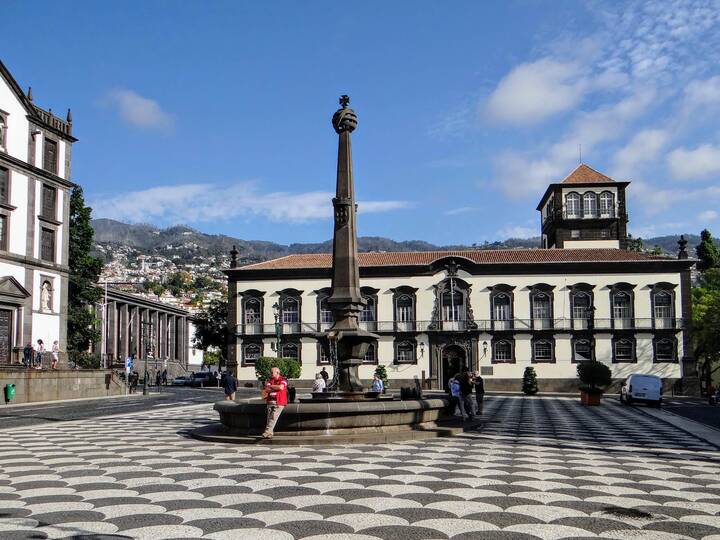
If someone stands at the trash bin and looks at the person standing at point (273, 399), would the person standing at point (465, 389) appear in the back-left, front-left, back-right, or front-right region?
front-left

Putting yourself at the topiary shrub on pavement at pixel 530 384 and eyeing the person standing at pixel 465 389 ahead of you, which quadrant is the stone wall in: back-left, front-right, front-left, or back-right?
front-right

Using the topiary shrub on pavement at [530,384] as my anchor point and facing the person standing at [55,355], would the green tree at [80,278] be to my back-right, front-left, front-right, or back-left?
front-right

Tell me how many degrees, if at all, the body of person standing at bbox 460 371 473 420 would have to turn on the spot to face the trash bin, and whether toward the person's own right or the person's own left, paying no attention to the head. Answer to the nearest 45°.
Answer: approximately 135° to the person's own left

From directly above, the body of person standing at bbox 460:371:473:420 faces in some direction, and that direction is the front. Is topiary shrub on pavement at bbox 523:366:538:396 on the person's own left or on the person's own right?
on the person's own left
